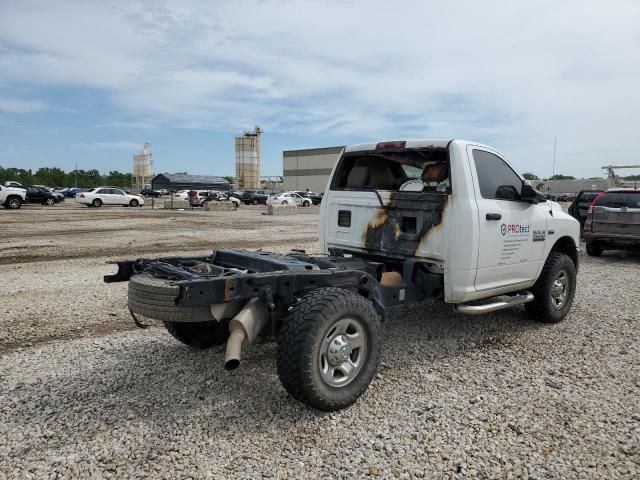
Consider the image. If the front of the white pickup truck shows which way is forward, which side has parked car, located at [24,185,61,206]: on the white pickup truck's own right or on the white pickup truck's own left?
on the white pickup truck's own left

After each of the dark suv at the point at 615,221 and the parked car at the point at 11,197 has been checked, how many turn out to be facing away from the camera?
1

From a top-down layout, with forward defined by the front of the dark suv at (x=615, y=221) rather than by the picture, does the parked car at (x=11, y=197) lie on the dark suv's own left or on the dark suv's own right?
on the dark suv's own left

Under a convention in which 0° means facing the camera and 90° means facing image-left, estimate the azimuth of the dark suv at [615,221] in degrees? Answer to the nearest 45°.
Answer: approximately 180°

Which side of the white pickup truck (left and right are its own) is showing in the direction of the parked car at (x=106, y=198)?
left

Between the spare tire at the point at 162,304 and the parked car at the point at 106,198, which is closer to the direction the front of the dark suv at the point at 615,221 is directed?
the parked car

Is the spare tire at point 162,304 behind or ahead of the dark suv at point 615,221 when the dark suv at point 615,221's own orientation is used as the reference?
behind

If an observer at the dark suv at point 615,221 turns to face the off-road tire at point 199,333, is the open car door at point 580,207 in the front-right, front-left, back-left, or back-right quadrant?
back-right

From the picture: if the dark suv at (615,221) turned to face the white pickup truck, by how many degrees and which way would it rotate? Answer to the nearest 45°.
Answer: approximately 180°

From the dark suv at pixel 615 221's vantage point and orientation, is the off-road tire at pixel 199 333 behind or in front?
behind

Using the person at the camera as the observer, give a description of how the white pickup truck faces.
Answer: facing away from the viewer and to the right of the viewer
